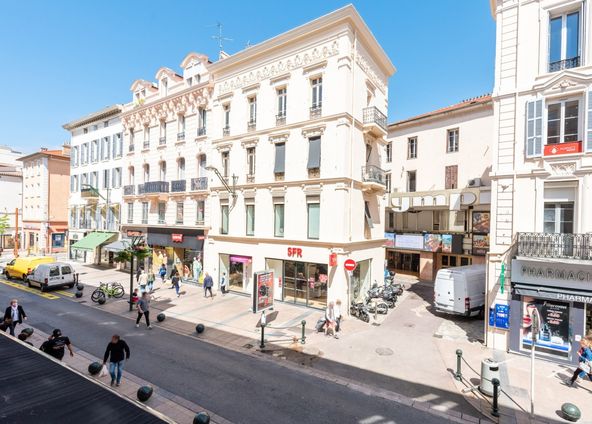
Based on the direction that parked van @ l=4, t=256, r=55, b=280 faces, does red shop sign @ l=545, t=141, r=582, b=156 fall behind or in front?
behind

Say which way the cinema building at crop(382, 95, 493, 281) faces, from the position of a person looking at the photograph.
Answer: facing the viewer and to the left of the viewer

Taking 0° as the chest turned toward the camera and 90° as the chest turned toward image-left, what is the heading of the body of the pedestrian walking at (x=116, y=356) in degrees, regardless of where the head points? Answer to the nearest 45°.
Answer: approximately 0°

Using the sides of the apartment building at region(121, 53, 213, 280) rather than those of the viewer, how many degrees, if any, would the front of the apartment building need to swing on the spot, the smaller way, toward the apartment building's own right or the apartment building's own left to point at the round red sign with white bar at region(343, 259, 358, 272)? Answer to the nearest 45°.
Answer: approximately 90° to the apartment building's own left

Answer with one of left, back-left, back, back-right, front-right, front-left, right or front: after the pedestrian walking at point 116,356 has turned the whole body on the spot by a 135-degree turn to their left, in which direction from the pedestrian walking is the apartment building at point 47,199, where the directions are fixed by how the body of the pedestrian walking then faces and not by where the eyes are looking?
front-left

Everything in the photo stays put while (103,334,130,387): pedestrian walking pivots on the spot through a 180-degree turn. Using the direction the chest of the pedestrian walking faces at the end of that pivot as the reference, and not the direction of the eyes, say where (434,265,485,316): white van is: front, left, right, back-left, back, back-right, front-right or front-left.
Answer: right

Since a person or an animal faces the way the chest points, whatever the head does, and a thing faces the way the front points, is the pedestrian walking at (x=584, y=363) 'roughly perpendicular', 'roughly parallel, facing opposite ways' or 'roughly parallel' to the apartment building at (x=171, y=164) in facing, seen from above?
roughly perpendicular

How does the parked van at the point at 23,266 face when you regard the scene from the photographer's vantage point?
facing away from the viewer and to the left of the viewer

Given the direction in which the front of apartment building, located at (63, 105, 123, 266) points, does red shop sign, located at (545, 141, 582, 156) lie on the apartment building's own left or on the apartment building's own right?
on the apartment building's own left

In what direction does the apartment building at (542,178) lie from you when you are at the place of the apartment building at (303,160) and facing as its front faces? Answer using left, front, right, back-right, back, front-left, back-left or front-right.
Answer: left

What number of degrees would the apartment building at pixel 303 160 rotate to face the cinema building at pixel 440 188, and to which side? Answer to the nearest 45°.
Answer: approximately 180°

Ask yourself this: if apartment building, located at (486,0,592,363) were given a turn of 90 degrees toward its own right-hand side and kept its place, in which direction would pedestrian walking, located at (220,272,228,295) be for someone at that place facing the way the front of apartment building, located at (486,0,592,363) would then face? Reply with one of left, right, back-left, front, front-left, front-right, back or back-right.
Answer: front

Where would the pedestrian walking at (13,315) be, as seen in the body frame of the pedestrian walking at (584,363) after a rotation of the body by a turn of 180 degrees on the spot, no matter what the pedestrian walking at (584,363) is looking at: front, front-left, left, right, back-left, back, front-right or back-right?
back-right

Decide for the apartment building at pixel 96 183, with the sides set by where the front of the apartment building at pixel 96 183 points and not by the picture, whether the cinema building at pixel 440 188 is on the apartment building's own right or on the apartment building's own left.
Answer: on the apartment building's own left

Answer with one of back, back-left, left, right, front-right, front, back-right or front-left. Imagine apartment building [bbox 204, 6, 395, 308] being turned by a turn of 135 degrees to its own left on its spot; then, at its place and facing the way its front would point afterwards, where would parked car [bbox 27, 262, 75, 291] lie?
back
